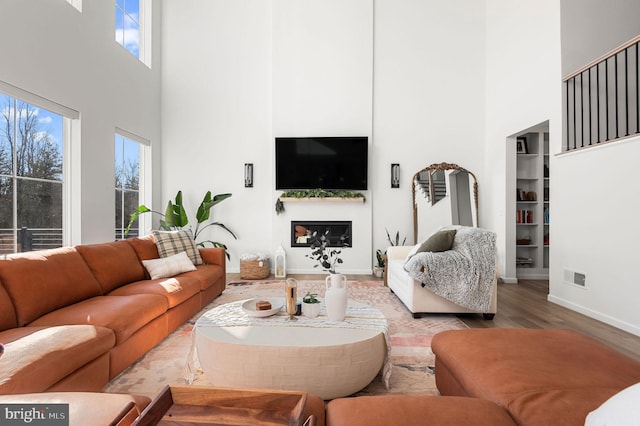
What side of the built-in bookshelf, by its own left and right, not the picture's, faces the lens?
front

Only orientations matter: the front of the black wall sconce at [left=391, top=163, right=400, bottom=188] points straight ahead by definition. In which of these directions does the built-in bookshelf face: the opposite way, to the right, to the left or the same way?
the same way

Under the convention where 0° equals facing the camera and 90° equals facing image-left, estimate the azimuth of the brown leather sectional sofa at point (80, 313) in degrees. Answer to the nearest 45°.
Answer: approximately 315°

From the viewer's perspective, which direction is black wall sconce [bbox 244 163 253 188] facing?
toward the camera

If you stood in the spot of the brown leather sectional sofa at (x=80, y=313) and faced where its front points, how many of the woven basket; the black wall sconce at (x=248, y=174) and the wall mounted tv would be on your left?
3

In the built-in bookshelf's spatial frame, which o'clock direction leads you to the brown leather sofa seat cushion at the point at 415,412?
The brown leather sofa seat cushion is roughly at 12 o'clock from the built-in bookshelf.

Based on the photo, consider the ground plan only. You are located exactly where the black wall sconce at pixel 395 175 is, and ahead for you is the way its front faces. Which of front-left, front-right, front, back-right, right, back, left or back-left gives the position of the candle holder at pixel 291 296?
front

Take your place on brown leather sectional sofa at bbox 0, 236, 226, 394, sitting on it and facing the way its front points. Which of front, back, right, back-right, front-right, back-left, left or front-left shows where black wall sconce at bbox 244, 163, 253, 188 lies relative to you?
left

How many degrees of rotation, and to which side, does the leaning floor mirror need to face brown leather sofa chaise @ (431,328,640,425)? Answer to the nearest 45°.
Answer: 0° — it already faces it

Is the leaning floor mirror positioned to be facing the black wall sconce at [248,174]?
no

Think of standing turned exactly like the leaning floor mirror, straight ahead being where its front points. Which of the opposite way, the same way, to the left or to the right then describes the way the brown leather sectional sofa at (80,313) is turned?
to the left

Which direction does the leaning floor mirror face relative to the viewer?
toward the camera
